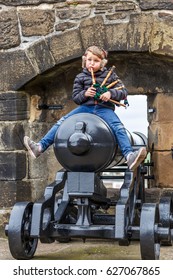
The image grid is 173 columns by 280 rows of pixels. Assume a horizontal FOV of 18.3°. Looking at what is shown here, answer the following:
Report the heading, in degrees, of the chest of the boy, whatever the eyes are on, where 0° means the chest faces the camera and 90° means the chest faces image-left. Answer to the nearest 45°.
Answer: approximately 0°
